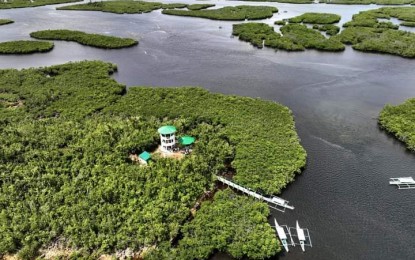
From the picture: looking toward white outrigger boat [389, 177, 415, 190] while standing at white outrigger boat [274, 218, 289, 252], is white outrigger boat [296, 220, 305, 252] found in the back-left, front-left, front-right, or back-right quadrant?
front-right

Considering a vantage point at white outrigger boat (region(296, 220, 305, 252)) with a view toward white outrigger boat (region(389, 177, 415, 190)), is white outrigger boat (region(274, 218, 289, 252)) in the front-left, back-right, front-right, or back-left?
back-left

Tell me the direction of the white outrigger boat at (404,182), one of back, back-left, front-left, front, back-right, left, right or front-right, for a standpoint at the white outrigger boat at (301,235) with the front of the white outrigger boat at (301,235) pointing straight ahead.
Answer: front-right

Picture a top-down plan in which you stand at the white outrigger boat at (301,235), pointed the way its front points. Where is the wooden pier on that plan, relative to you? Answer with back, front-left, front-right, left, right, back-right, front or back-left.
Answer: front-left

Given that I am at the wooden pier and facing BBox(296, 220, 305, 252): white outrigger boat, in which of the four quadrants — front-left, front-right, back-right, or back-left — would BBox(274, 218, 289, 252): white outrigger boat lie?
front-right

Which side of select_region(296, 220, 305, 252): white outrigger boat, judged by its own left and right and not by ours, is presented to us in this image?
back

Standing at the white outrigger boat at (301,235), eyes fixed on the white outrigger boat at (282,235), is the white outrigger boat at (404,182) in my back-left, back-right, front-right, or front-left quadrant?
back-right

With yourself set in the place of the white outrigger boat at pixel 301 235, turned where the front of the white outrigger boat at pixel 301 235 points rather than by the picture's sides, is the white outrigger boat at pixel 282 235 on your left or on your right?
on your left

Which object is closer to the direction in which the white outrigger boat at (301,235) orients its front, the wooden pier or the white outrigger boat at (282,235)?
the wooden pier
